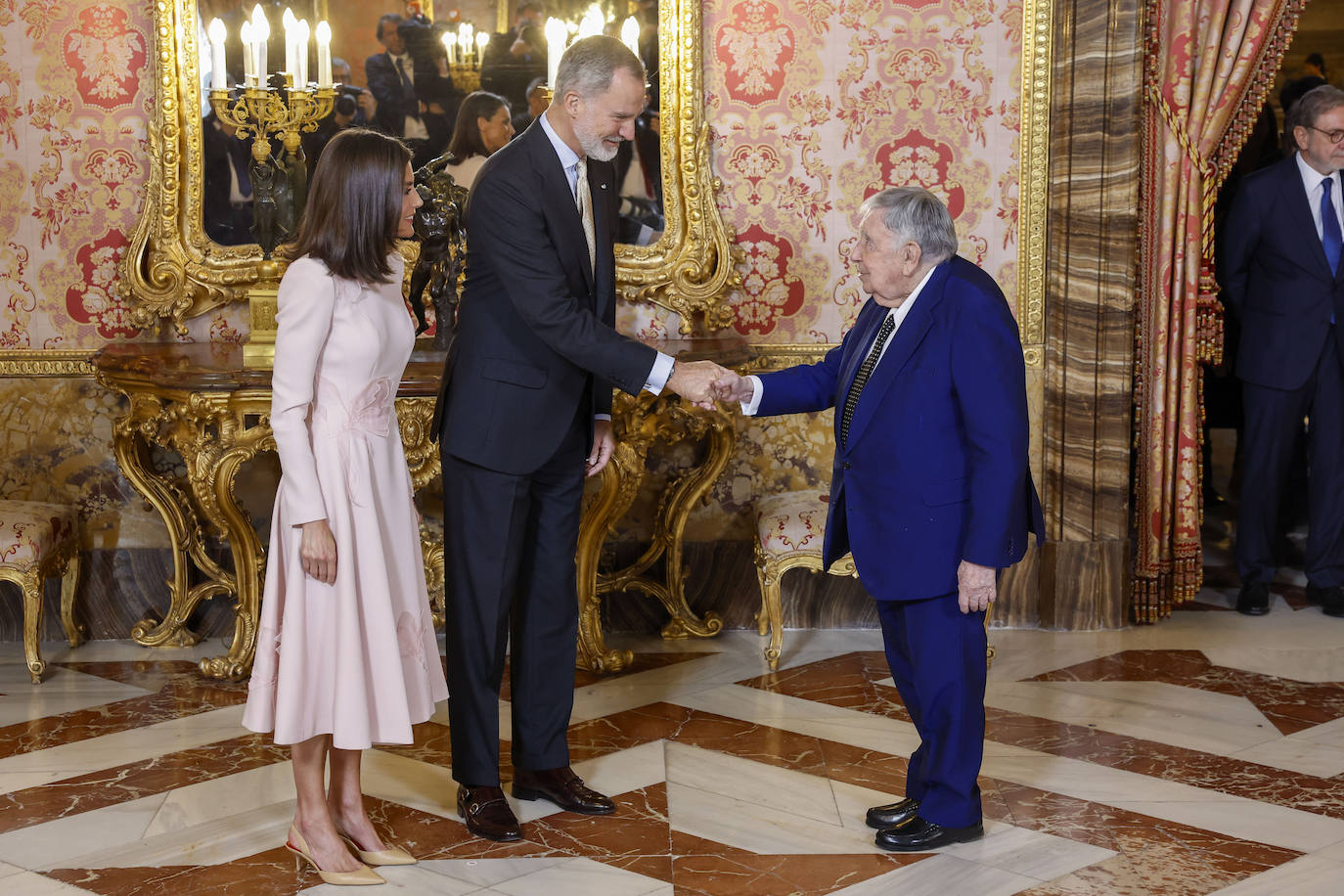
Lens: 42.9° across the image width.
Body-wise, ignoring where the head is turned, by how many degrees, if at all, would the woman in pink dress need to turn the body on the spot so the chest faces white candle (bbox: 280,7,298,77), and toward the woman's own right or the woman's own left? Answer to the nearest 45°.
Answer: approximately 90° to the woman's own left

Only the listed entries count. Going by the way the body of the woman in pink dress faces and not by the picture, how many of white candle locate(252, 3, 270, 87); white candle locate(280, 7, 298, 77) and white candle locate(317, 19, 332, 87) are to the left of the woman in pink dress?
3

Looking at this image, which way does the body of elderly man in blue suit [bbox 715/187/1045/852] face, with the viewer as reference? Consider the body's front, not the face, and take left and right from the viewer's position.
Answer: facing to the left of the viewer

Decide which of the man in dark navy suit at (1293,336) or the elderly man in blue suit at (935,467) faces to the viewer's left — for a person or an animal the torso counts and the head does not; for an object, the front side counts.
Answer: the elderly man in blue suit

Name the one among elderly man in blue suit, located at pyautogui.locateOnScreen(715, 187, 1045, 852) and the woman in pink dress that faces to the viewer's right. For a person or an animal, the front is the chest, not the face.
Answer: the woman in pink dress

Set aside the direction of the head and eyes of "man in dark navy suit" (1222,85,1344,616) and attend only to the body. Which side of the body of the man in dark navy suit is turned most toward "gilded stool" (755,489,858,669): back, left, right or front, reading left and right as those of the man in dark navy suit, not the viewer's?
right

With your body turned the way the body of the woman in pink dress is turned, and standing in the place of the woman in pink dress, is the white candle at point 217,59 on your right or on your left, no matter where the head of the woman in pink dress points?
on your left

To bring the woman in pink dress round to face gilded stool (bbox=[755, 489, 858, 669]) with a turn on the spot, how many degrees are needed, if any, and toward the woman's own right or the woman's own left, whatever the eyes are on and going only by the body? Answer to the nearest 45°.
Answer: approximately 45° to the woman's own left

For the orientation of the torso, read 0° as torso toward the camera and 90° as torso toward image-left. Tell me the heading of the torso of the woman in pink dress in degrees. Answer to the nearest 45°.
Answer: approximately 270°

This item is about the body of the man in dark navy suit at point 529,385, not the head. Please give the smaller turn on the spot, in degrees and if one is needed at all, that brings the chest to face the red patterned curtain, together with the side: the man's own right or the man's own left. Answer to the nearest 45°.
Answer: approximately 90° to the man's own left
